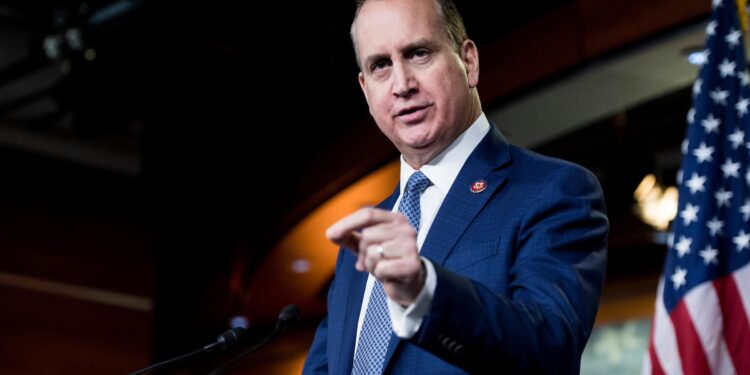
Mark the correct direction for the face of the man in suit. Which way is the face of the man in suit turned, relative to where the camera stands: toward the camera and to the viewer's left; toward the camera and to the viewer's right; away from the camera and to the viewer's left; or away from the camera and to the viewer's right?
toward the camera and to the viewer's left

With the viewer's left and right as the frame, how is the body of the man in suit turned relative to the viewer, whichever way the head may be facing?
facing the viewer and to the left of the viewer

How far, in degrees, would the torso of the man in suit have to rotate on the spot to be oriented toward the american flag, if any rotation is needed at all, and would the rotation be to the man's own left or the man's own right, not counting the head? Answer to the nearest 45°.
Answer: approximately 180°
